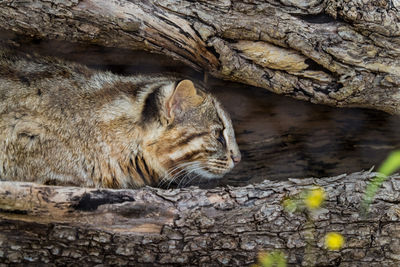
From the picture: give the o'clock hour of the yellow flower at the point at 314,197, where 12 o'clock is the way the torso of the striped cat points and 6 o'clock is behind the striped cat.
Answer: The yellow flower is roughly at 1 o'clock from the striped cat.

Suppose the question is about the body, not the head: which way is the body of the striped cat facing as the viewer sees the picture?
to the viewer's right

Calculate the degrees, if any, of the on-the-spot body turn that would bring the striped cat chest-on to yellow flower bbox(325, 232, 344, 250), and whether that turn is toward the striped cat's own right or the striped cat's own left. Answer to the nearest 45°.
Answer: approximately 45° to the striped cat's own right
